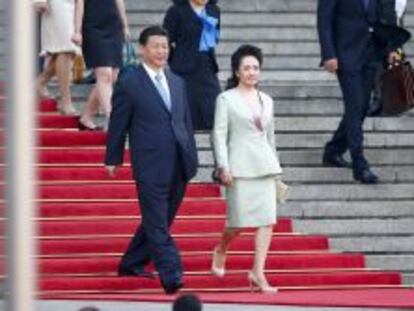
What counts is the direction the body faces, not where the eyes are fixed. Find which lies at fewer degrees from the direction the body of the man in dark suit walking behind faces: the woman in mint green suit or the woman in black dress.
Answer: the woman in mint green suit

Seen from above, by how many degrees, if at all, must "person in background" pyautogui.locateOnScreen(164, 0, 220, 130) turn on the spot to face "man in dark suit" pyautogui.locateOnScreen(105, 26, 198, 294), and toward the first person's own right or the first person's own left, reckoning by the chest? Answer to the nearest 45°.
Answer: approximately 45° to the first person's own right

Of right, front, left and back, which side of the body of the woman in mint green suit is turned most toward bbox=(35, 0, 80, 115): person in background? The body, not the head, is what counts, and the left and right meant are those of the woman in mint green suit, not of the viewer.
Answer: back
